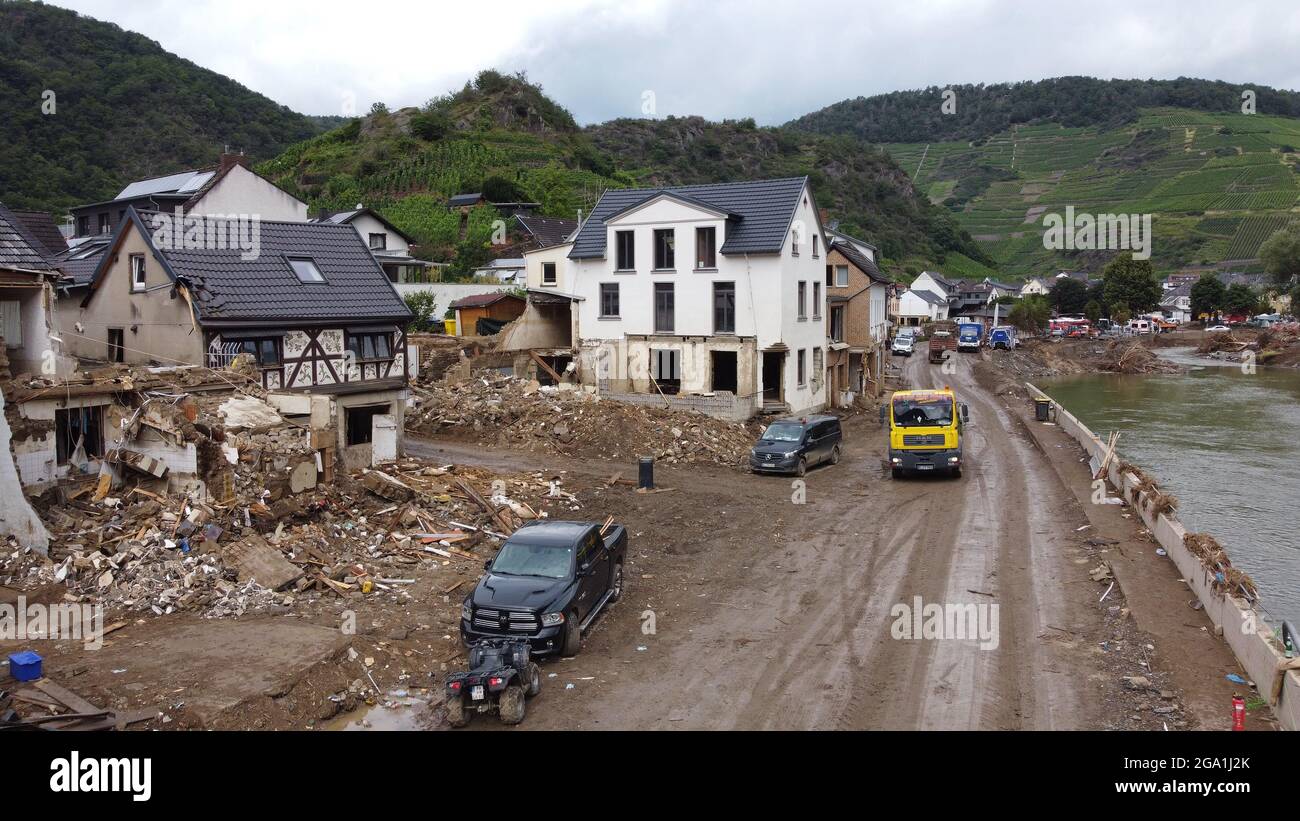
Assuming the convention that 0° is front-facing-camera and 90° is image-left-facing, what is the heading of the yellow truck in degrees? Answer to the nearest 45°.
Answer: approximately 0°

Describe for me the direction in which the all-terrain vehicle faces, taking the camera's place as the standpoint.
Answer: facing away from the viewer and to the right of the viewer

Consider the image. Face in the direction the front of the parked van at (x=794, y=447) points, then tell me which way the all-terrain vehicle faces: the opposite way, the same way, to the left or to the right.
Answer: the opposite way

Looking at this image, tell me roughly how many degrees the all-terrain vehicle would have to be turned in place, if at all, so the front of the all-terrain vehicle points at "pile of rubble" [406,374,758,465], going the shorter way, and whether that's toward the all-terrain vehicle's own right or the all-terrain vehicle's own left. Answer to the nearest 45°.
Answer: approximately 45° to the all-terrain vehicle's own left

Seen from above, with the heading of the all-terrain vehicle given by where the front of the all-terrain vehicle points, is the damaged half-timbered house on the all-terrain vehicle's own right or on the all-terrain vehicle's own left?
on the all-terrain vehicle's own left

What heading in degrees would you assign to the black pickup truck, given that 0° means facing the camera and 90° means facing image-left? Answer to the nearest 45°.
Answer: approximately 45°

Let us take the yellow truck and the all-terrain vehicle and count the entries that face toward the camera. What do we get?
1

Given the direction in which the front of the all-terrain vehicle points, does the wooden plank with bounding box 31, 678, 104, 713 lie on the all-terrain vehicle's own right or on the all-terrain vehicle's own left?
on the all-terrain vehicle's own left
